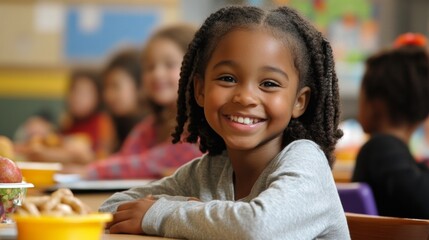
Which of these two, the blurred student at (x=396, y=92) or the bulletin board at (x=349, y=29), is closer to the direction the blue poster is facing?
the blurred student

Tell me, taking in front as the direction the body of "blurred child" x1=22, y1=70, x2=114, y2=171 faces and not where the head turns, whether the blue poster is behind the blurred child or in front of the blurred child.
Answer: behind

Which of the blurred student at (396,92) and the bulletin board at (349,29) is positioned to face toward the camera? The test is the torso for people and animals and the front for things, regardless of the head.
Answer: the bulletin board

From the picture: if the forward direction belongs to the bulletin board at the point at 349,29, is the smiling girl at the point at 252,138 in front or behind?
in front

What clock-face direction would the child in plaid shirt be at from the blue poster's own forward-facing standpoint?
The child in plaid shirt is roughly at 12 o'clock from the blue poster.

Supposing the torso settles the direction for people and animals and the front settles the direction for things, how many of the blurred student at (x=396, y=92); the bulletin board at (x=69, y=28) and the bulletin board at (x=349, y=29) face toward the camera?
2

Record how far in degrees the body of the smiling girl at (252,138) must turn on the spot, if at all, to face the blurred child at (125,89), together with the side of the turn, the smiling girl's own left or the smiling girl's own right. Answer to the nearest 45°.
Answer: approximately 135° to the smiling girl's own right

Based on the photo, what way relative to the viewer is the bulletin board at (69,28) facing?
toward the camera

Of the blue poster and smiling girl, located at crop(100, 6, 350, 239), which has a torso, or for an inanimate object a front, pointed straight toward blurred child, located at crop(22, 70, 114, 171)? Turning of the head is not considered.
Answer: the blue poster

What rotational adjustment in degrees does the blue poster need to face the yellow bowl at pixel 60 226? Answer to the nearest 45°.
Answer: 0° — it already faces it

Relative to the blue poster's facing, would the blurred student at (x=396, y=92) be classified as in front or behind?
in front

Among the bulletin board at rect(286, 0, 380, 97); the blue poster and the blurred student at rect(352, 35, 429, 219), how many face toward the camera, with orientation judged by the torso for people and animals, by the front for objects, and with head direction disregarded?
2

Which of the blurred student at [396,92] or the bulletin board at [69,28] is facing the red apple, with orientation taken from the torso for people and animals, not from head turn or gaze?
the bulletin board

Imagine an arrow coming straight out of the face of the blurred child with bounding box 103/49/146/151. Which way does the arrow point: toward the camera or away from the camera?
toward the camera

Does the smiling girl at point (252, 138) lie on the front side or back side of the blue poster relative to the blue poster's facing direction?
on the front side

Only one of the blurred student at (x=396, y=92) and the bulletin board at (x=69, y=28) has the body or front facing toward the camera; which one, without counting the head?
the bulletin board

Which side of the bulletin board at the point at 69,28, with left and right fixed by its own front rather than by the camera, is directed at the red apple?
front
